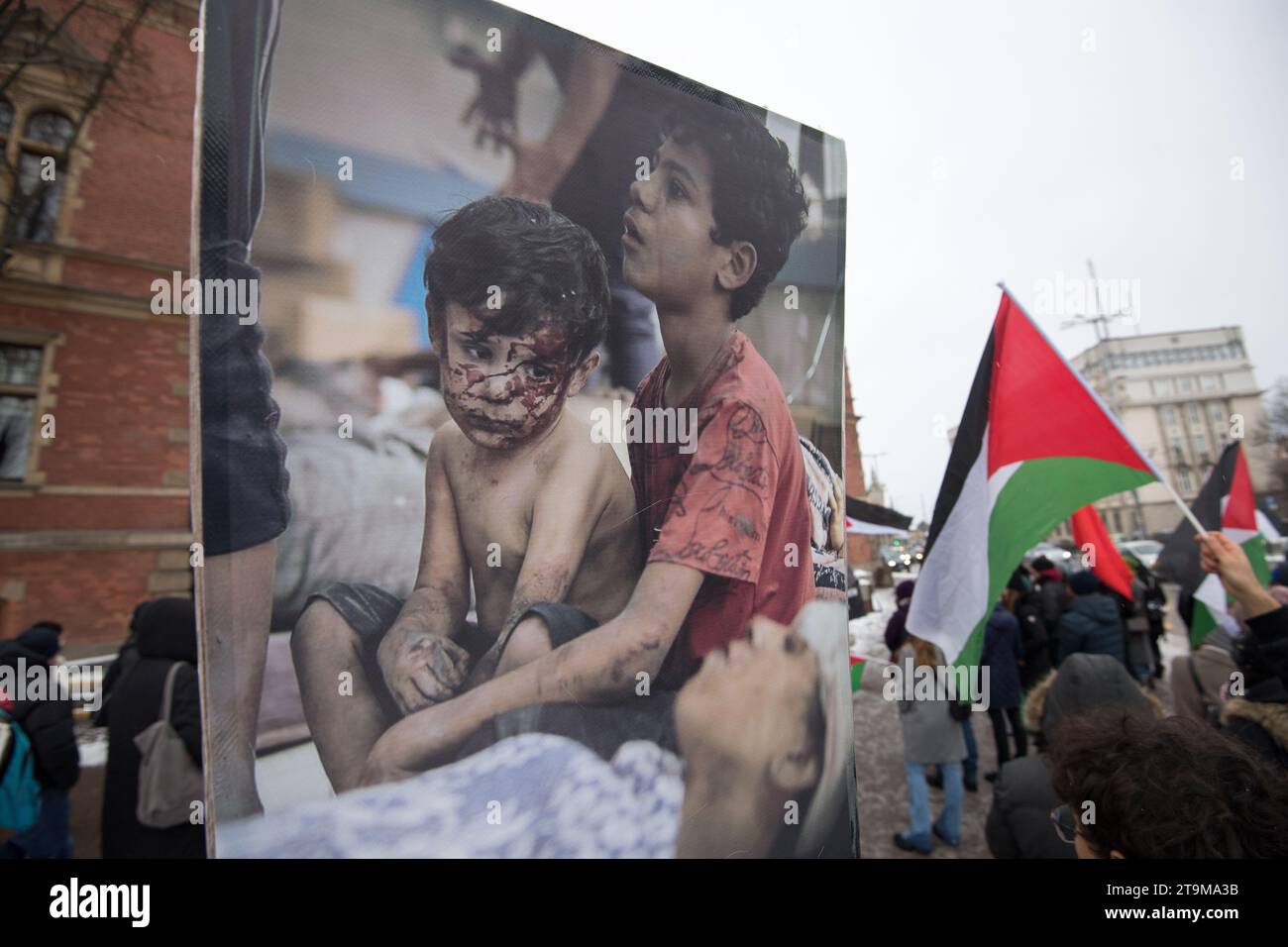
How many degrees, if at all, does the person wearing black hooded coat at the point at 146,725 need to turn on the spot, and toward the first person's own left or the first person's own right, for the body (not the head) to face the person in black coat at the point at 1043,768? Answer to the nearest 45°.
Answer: approximately 135° to the first person's own right

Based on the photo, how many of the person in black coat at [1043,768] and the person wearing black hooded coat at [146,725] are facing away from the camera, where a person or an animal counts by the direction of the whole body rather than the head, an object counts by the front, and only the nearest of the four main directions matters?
2

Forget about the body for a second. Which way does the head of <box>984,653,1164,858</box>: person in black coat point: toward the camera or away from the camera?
away from the camera

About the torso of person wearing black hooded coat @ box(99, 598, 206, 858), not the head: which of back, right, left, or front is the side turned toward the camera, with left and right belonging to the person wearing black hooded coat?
back

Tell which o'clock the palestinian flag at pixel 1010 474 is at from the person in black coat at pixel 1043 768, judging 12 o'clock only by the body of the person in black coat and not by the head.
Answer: The palestinian flag is roughly at 12 o'clock from the person in black coat.

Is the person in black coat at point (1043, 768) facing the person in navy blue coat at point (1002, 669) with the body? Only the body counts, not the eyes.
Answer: yes

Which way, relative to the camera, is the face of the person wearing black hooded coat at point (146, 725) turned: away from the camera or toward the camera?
away from the camera

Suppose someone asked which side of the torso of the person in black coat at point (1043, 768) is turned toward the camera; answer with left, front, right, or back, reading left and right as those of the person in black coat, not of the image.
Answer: back

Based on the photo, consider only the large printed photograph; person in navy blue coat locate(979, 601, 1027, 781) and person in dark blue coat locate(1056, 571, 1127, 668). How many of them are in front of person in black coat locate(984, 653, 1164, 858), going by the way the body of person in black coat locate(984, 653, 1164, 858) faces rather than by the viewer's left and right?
2
